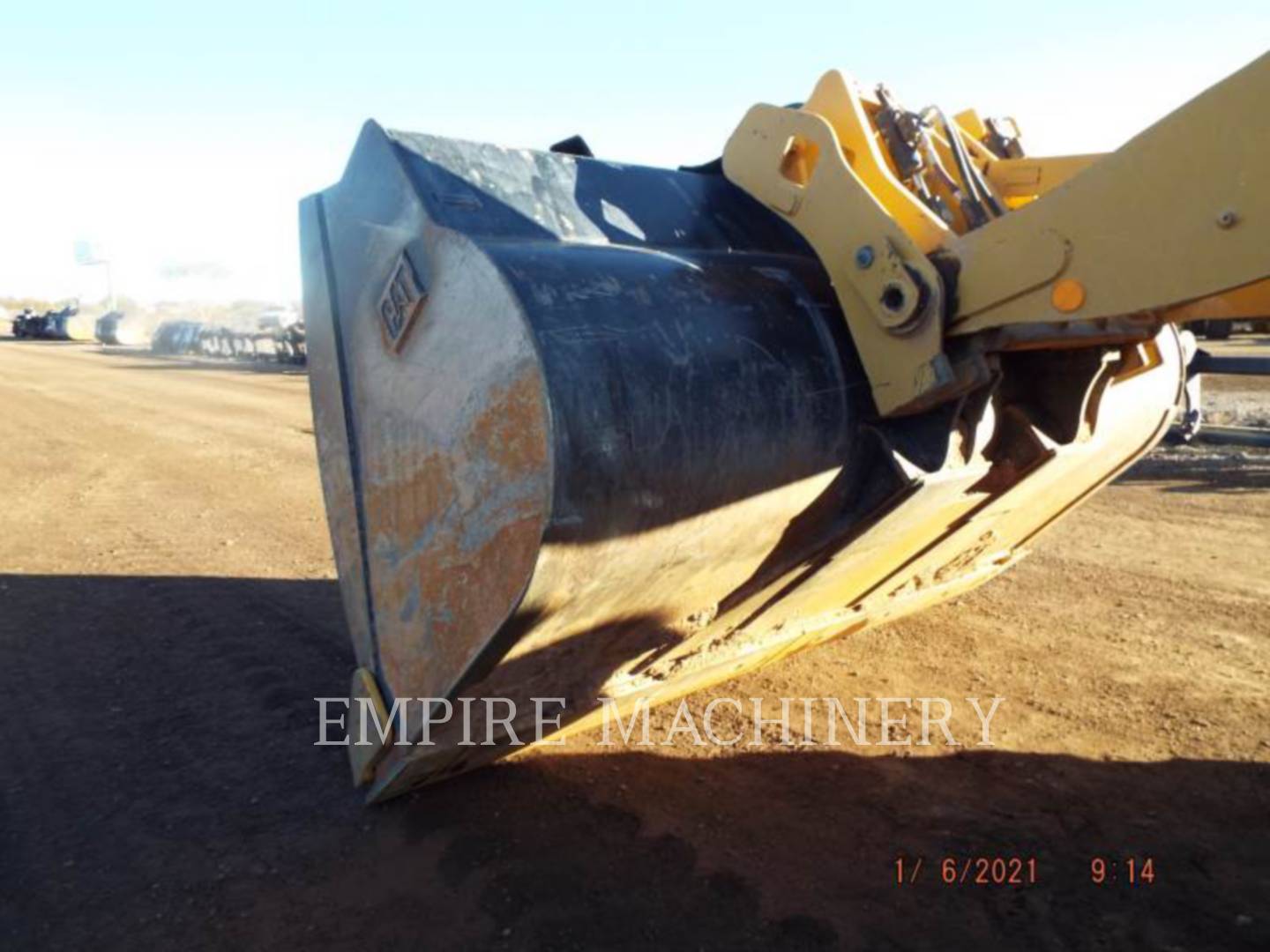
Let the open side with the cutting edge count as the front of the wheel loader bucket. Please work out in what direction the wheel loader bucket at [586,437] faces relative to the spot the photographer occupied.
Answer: facing away from the viewer and to the left of the viewer
